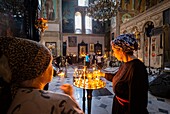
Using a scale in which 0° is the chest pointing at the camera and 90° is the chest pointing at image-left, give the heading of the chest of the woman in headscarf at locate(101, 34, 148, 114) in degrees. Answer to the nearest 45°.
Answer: approximately 90°

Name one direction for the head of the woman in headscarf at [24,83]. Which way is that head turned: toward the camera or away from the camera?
away from the camera

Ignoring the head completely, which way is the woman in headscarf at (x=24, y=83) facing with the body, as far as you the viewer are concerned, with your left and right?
facing away from the viewer and to the right of the viewer

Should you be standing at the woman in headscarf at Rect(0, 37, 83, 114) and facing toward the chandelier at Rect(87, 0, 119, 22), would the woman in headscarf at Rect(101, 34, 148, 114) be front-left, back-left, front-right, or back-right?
front-right

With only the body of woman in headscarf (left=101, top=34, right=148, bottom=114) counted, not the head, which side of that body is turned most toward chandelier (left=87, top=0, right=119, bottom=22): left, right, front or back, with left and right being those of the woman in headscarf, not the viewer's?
right

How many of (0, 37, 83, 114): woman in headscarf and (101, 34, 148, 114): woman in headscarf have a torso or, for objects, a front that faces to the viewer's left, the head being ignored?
1

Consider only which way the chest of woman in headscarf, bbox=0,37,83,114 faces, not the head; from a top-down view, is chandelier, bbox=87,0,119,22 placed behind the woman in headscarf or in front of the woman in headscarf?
in front

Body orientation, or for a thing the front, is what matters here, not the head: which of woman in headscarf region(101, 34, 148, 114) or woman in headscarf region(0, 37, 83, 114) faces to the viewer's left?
woman in headscarf region(101, 34, 148, 114)

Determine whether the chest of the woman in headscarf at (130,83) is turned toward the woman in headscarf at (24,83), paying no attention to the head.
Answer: no

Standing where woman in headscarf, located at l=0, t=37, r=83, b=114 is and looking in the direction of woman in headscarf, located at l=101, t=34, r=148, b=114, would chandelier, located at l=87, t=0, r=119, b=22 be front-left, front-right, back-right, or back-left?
front-left
